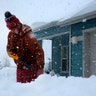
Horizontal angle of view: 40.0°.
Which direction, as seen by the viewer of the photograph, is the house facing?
facing the viewer and to the left of the viewer
